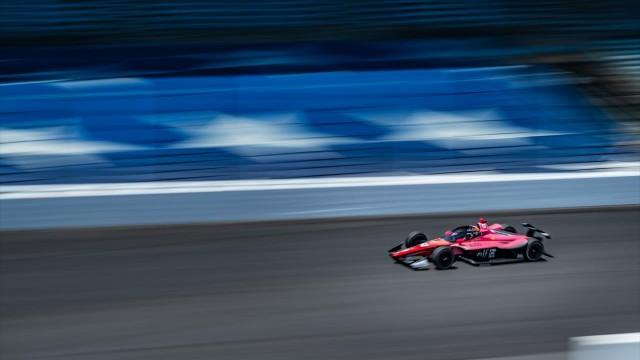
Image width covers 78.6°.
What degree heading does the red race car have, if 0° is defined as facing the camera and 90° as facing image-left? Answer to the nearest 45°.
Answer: approximately 45°
